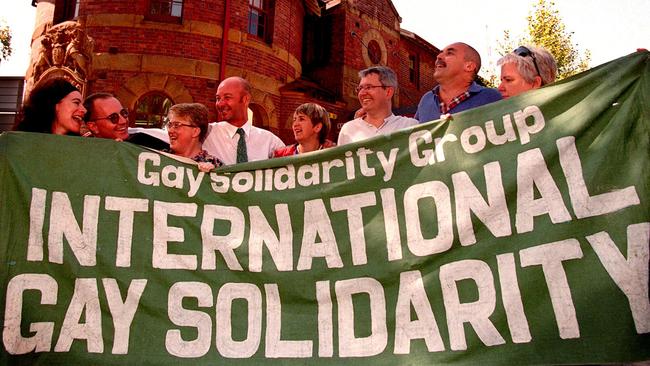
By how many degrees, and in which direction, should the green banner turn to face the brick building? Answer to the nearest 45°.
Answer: approximately 135° to its right

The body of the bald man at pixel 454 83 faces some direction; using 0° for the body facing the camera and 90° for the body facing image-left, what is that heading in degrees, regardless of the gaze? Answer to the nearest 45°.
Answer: approximately 45°

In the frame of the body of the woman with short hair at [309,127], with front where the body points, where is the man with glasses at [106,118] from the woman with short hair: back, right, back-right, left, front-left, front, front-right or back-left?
front-right

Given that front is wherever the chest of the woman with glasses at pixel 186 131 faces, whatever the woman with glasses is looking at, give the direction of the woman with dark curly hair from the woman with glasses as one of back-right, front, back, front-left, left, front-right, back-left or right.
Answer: front-right

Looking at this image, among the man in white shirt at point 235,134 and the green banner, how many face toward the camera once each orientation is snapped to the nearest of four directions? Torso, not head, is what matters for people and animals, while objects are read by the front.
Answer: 2

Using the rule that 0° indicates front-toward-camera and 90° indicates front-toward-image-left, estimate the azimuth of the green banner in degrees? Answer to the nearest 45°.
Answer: approximately 0°

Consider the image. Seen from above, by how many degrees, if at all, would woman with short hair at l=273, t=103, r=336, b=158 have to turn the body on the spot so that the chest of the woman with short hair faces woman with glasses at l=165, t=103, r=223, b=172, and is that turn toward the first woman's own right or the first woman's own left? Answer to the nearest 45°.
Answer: approximately 45° to the first woman's own right

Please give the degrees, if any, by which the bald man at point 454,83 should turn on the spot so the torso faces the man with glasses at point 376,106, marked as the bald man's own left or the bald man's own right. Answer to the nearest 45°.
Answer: approximately 45° to the bald man's own right
